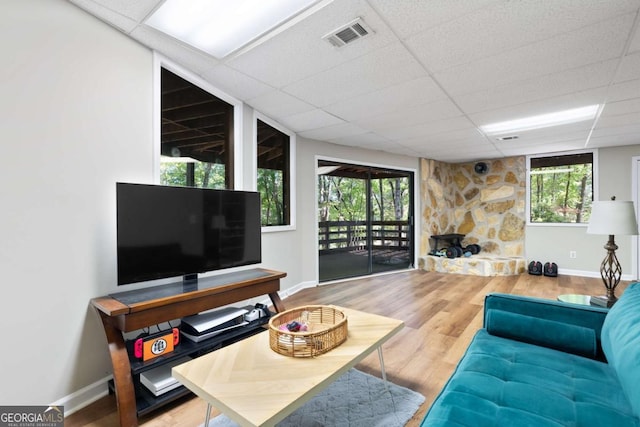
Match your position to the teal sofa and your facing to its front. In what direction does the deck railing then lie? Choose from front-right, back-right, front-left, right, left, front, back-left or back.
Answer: front-right

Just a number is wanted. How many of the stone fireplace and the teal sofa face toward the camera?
1

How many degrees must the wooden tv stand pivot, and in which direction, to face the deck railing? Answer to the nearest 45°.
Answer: approximately 90° to its left

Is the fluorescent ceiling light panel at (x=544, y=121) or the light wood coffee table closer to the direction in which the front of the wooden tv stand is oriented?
the light wood coffee table

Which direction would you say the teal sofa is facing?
to the viewer's left

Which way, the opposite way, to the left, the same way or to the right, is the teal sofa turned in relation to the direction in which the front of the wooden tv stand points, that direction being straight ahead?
the opposite way

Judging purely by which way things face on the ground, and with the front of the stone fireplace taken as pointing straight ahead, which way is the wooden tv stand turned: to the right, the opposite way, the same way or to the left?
to the left
